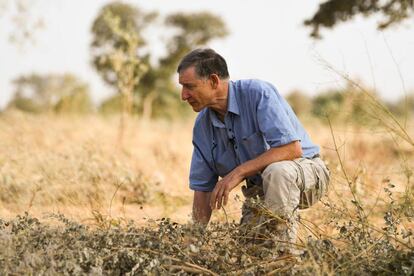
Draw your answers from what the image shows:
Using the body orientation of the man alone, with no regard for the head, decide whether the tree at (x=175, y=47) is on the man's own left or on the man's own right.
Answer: on the man's own right

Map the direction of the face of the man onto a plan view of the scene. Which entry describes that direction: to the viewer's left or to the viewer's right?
to the viewer's left

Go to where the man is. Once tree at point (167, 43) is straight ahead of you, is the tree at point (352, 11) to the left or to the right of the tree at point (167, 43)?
right

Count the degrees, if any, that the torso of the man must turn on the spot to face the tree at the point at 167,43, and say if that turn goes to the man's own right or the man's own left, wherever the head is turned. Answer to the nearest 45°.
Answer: approximately 135° to the man's own right

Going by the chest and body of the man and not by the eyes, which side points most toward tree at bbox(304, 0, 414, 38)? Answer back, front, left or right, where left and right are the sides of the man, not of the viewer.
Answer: back

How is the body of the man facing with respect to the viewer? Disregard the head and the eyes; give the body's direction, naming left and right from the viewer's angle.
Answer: facing the viewer and to the left of the viewer
